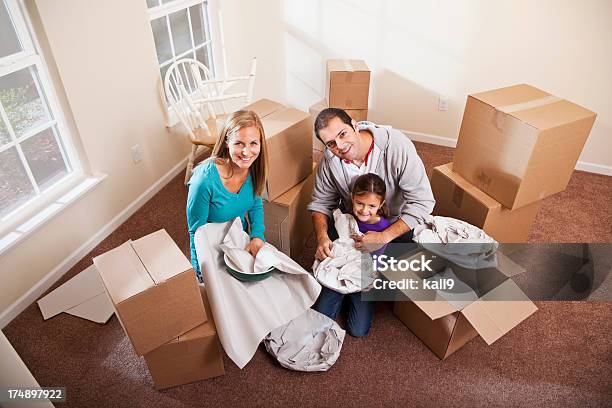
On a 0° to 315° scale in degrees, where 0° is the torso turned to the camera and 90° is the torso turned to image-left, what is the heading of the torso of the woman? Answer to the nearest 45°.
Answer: approximately 315°

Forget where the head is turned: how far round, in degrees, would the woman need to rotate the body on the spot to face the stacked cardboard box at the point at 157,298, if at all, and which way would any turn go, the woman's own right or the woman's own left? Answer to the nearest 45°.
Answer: approximately 90° to the woman's own right

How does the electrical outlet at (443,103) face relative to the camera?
toward the camera

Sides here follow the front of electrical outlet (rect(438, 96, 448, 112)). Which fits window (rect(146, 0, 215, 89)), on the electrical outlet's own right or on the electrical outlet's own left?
on the electrical outlet's own right

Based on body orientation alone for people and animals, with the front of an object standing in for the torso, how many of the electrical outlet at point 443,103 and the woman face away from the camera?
0

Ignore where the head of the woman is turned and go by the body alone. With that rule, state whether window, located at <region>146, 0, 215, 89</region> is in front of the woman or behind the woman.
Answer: behind
